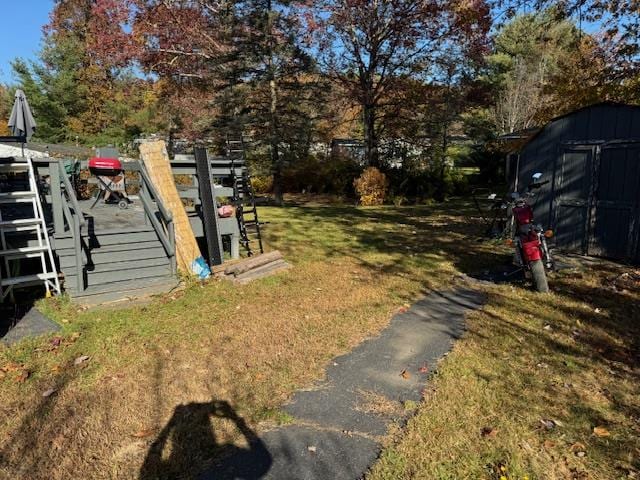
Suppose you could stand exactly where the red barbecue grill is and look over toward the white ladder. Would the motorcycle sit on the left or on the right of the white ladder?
left

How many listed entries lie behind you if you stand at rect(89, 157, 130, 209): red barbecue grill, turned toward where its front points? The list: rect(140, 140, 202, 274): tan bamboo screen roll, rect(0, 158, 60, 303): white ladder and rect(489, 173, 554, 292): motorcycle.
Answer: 0

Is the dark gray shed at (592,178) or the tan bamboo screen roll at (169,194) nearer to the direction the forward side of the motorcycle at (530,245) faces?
the dark gray shed

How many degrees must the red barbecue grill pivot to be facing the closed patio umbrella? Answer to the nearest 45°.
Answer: approximately 90° to its right

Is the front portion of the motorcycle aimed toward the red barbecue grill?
no

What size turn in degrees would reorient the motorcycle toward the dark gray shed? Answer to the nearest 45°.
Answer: approximately 45° to its right

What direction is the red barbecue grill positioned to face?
toward the camera

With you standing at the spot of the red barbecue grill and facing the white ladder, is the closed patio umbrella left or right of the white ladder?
right

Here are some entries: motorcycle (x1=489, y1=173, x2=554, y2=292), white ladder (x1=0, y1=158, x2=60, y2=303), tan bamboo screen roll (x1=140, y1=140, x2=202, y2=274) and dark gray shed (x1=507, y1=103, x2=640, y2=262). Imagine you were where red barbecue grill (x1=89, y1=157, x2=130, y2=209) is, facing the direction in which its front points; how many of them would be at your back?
0

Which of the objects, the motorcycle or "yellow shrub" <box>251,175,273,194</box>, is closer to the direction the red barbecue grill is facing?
the motorcycle

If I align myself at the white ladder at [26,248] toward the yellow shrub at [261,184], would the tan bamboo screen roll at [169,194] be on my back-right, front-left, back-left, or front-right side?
front-right

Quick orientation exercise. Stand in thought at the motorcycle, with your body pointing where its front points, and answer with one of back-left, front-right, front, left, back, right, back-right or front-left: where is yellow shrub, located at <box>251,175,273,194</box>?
front-left

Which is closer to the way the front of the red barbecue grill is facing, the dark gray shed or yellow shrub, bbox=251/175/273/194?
the dark gray shed

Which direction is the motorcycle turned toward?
away from the camera

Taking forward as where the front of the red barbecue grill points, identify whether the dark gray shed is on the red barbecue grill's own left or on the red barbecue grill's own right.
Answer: on the red barbecue grill's own left

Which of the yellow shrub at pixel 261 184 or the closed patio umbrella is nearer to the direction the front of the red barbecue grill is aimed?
the closed patio umbrella

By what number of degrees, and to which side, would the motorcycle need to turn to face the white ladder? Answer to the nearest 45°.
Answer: approximately 135° to its left
